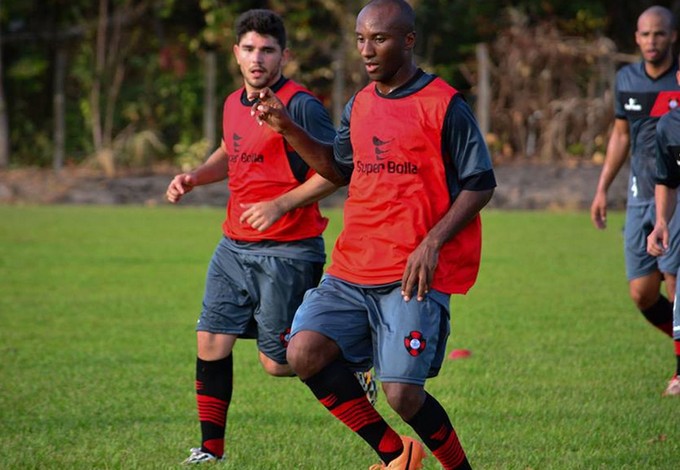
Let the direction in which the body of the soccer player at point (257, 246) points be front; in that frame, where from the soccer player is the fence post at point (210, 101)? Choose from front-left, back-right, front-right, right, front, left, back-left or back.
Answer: back-right

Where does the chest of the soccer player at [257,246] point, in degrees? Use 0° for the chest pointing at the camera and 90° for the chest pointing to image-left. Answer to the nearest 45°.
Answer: approximately 45°

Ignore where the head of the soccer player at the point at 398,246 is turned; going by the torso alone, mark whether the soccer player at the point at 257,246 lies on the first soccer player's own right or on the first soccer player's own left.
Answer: on the first soccer player's own right

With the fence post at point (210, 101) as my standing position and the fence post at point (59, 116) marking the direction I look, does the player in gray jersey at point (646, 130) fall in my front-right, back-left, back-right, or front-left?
back-left

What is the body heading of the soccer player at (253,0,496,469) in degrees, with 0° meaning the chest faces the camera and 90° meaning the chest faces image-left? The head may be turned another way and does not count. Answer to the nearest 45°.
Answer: approximately 45°
